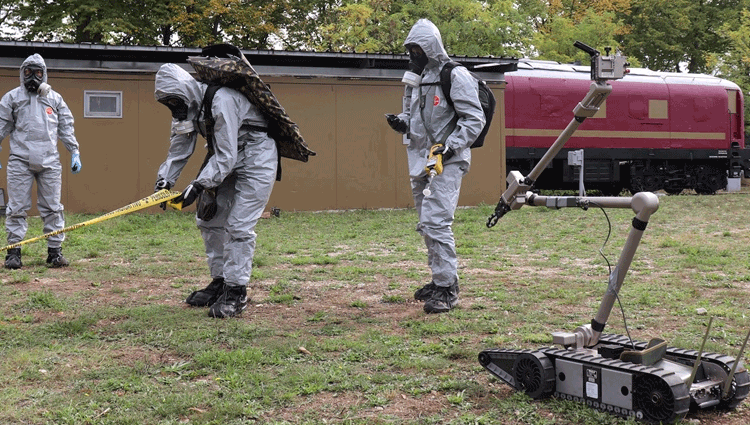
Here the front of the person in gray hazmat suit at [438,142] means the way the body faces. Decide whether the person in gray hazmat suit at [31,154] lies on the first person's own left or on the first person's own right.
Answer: on the first person's own right

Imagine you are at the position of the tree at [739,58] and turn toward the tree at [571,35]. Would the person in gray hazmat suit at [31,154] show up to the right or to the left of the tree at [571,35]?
left

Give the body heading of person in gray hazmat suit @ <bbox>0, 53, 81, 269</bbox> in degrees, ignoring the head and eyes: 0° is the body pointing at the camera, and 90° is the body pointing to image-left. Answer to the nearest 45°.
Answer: approximately 0°

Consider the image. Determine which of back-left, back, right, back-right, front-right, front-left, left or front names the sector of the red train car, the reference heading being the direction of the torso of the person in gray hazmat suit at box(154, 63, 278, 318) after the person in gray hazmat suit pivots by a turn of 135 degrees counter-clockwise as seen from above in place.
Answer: front-left

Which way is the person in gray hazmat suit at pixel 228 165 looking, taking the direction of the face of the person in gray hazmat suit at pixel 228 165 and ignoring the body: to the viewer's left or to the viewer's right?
to the viewer's left

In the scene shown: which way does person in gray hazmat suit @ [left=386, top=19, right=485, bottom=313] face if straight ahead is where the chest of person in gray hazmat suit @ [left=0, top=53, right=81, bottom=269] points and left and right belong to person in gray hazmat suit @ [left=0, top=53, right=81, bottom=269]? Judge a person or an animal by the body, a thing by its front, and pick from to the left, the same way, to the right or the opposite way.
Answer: to the right

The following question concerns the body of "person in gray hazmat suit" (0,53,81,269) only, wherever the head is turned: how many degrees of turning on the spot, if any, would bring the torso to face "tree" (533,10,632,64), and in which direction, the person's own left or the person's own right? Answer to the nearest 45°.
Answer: approximately 135° to the person's own left

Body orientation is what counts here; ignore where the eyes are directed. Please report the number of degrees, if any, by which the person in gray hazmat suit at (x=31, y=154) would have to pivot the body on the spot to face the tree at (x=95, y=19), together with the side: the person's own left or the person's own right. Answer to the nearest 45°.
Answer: approximately 180°

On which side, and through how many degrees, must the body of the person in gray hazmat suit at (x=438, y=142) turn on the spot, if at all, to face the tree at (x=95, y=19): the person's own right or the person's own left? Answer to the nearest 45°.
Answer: approximately 90° to the person's own right
